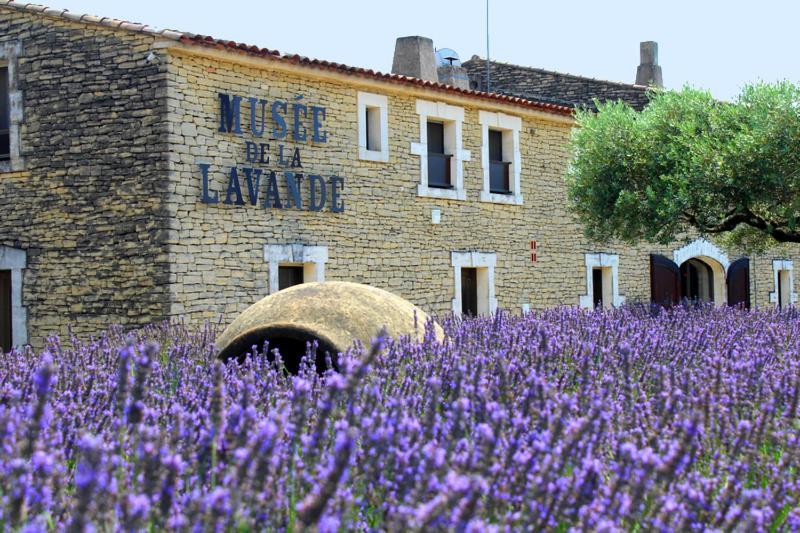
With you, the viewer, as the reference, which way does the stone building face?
facing the viewer and to the right of the viewer

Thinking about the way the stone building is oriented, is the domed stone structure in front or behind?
in front

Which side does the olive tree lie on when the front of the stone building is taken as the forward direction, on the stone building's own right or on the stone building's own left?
on the stone building's own left
